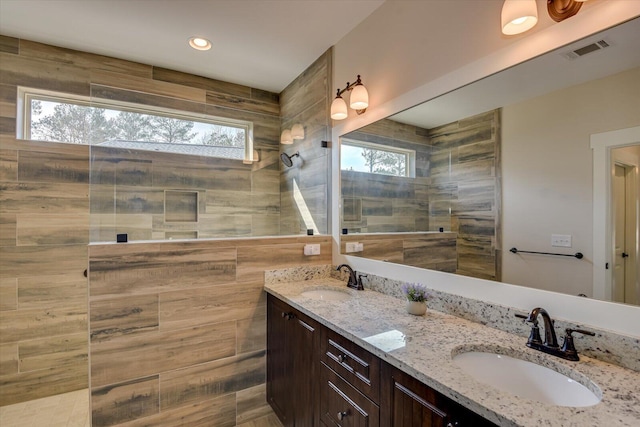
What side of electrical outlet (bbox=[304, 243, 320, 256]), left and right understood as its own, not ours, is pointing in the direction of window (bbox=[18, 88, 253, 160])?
right

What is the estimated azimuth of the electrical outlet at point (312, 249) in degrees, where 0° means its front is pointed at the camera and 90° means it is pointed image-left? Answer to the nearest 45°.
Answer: approximately 0°

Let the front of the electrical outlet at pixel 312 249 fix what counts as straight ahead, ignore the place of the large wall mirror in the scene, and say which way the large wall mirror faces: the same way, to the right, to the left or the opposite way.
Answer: to the right

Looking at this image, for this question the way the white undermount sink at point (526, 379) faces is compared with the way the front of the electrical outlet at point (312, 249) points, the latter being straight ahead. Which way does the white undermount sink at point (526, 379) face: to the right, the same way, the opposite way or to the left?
to the right

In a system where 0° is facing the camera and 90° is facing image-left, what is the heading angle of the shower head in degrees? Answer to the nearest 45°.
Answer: approximately 45°

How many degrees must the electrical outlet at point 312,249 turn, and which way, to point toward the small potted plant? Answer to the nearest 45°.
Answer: approximately 45° to its left

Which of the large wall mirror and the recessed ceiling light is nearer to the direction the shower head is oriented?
the recessed ceiling light
